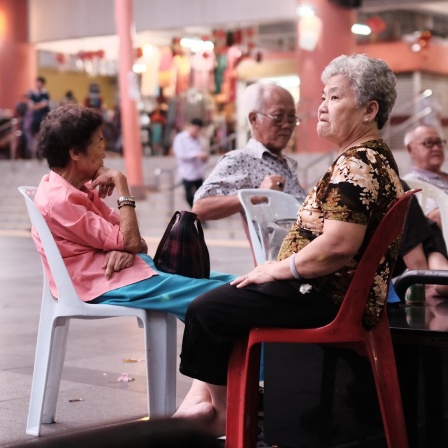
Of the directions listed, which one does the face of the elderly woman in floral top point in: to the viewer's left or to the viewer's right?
to the viewer's left

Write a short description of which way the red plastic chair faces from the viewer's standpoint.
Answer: facing to the left of the viewer

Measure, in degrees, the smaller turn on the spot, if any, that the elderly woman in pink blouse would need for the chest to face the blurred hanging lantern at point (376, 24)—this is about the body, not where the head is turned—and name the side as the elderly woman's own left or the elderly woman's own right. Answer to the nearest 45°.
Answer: approximately 90° to the elderly woman's own left

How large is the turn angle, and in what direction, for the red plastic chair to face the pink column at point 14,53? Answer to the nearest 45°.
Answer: approximately 90° to its right

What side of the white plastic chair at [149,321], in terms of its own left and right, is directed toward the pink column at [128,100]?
left

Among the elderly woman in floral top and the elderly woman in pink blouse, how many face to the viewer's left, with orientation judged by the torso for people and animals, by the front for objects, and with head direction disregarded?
1

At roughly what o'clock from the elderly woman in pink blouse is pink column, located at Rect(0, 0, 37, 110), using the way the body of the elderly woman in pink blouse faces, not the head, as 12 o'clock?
The pink column is roughly at 9 o'clock from the elderly woman in pink blouse.

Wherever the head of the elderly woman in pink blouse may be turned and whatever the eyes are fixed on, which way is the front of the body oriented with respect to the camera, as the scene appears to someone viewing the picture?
to the viewer's right

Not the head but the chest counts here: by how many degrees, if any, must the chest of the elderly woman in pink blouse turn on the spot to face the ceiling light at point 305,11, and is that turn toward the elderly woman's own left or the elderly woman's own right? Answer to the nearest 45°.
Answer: approximately 90° to the elderly woman's own left

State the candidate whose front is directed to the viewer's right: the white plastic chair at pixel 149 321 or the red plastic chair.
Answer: the white plastic chair

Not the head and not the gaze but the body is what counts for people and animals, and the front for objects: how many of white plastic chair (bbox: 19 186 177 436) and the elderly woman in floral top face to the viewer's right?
1

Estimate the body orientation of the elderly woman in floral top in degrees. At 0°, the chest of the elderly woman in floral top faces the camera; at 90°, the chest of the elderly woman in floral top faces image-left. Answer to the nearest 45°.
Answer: approximately 90°

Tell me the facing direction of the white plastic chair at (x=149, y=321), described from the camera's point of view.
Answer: facing to the right of the viewer
